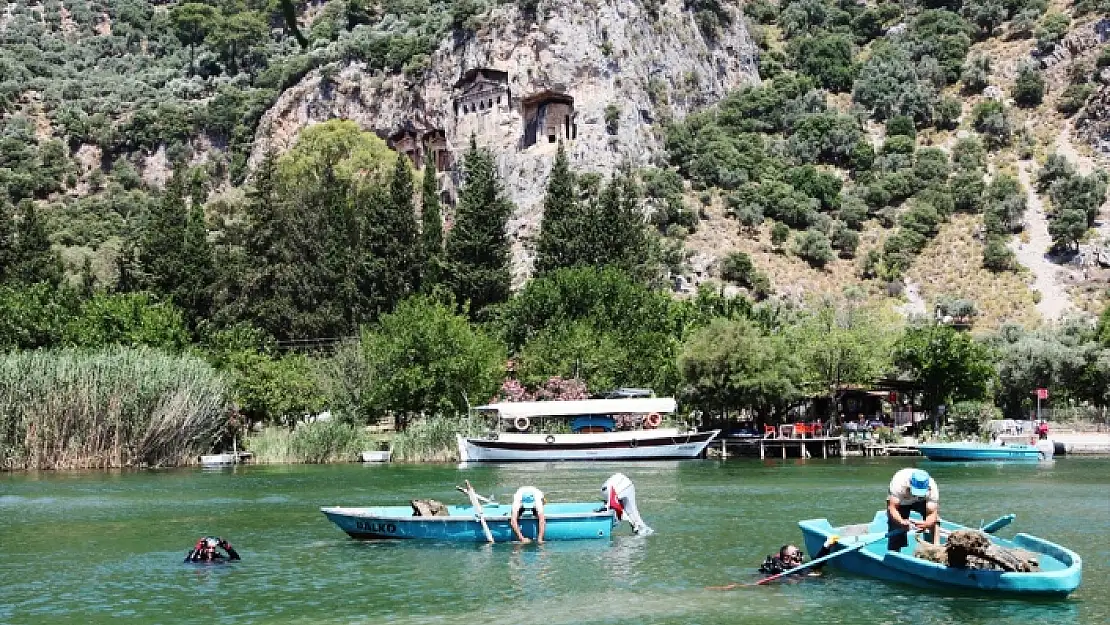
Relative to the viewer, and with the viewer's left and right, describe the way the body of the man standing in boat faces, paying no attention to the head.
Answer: facing the viewer

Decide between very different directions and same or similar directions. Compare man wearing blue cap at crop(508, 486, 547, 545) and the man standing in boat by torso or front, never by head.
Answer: same or similar directions

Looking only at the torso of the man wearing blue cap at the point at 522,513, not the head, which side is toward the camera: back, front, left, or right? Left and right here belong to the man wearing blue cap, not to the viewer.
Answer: front

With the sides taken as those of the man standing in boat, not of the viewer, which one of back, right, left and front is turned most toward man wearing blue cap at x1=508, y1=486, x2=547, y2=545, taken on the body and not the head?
right

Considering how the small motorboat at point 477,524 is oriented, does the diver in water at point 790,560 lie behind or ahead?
behind

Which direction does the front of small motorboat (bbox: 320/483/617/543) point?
to the viewer's left

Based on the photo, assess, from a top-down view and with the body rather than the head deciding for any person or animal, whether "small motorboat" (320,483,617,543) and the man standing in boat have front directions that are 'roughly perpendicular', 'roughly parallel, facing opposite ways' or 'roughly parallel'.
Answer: roughly perpendicular

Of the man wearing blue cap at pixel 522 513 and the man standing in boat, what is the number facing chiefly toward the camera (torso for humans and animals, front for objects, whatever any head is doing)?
2

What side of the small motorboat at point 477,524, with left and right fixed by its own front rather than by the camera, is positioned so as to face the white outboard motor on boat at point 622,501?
back
